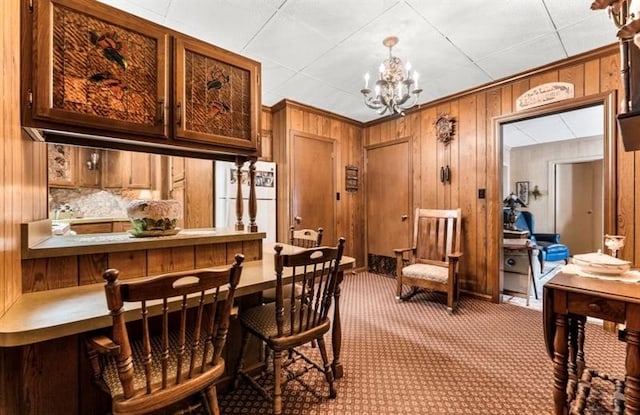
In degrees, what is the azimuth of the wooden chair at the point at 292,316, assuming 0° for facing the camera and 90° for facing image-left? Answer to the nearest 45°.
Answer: approximately 135°

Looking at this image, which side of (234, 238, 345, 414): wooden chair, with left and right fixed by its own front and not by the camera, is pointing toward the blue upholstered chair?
right

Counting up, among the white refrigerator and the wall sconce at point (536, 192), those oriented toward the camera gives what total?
2

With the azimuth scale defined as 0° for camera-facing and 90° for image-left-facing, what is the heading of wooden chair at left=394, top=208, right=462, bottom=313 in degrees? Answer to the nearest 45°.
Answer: approximately 45°

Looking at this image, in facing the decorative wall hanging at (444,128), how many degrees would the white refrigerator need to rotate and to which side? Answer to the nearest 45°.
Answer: approximately 90° to its left

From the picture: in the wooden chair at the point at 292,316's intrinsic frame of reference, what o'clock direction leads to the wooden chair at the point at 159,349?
the wooden chair at the point at 159,349 is roughly at 9 o'clock from the wooden chair at the point at 292,316.

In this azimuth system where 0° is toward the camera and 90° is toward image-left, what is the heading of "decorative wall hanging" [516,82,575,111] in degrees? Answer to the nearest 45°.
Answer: approximately 45°

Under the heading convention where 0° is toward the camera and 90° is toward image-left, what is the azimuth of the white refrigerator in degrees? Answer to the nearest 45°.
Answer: approximately 0°

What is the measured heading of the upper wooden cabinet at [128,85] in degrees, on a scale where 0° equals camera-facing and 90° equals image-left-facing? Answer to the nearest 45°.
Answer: approximately 315°
